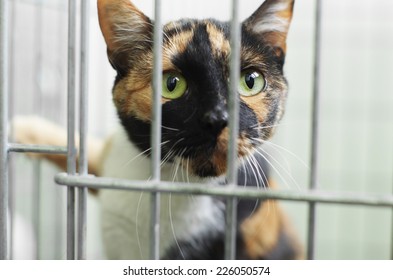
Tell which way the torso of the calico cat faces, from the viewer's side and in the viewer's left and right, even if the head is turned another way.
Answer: facing the viewer
